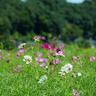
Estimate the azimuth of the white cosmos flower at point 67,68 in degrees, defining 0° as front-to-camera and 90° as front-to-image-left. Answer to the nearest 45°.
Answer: approximately 0°
